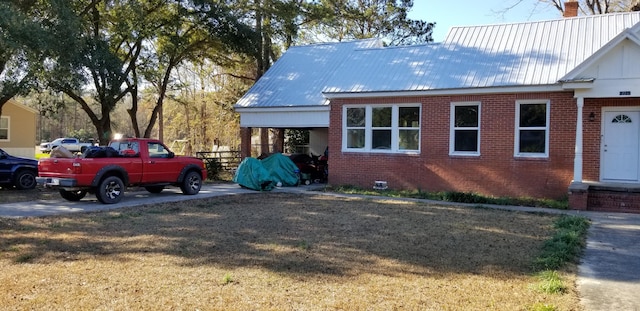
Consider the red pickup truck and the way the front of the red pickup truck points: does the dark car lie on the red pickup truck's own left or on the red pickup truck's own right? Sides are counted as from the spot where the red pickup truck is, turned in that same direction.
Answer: on the red pickup truck's own left

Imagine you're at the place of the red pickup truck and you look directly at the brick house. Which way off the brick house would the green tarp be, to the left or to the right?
left

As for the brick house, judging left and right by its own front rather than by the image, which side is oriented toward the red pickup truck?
right

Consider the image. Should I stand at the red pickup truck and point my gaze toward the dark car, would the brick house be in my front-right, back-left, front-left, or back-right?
back-right

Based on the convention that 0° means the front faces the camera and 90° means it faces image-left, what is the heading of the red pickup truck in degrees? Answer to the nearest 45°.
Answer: approximately 225°

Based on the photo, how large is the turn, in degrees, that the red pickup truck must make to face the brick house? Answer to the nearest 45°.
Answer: approximately 45° to its right

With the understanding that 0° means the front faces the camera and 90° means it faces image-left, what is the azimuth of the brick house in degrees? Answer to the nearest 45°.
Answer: approximately 0°

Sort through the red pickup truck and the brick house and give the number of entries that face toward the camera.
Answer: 1

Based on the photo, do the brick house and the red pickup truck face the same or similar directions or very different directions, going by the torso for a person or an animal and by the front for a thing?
very different directions

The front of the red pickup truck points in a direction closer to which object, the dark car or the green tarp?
the green tarp

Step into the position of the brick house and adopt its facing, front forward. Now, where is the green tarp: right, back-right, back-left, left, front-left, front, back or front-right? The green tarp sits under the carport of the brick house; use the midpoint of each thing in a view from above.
right

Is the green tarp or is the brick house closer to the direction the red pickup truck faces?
the green tarp

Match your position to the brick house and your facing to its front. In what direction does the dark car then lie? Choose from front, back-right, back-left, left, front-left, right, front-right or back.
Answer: right
